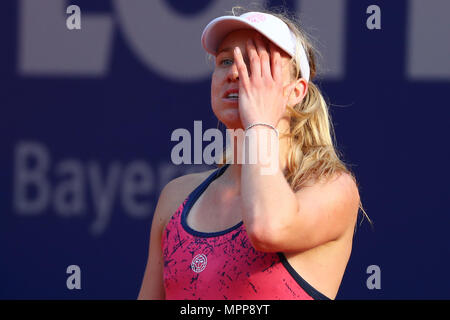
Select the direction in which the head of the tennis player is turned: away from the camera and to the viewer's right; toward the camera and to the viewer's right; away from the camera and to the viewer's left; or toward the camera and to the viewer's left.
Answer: toward the camera and to the viewer's left

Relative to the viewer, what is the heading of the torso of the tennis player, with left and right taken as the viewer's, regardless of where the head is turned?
facing the viewer and to the left of the viewer
